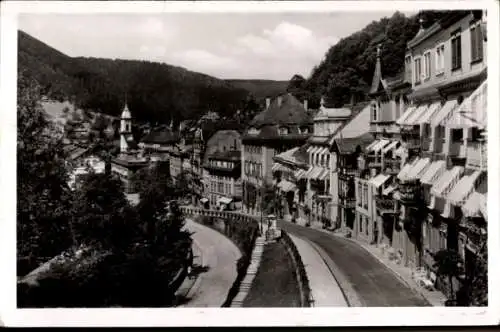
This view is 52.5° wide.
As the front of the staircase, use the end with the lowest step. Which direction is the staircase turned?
toward the camera

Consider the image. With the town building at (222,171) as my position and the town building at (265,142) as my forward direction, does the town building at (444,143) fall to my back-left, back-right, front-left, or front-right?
front-right

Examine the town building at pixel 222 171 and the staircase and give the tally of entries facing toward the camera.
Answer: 2

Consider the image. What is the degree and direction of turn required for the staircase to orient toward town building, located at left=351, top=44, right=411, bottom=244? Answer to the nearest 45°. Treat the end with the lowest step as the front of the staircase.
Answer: approximately 90° to its left

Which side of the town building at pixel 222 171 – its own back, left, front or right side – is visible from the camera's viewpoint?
front

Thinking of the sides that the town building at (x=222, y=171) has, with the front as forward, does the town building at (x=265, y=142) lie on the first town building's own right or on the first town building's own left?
on the first town building's own left

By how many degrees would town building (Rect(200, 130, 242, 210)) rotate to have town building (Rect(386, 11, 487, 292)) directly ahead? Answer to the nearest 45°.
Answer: approximately 45° to its left

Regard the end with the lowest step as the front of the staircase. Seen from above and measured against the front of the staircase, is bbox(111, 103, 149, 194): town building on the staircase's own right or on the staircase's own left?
on the staircase's own right

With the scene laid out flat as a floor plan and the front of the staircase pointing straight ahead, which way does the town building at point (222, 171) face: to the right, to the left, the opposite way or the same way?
the same way
